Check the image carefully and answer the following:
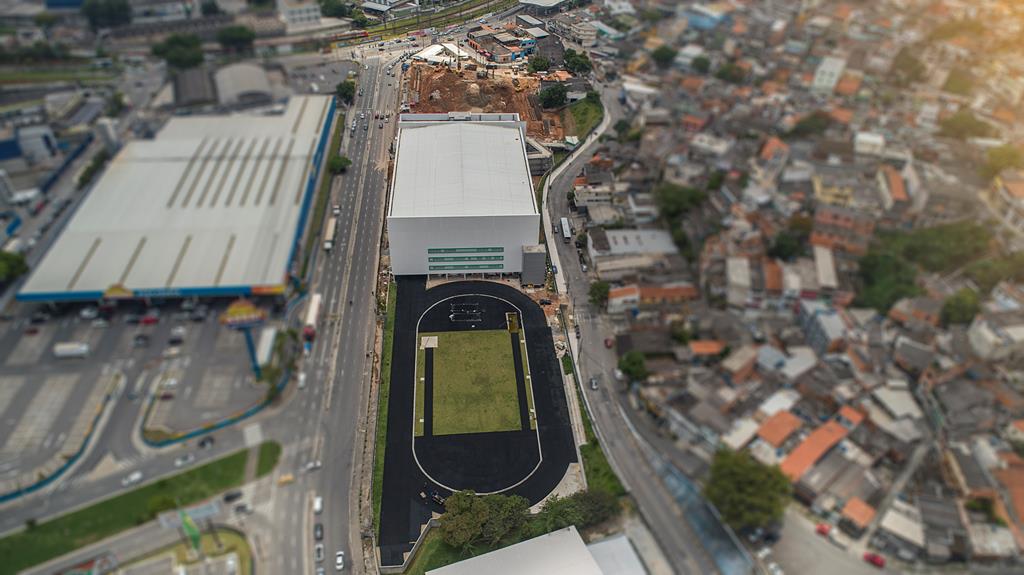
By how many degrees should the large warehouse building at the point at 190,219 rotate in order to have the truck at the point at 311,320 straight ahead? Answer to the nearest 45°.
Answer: approximately 45° to its left

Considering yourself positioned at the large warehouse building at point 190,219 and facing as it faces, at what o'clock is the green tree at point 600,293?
The green tree is roughly at 10 o'clock from the large warehouse building.

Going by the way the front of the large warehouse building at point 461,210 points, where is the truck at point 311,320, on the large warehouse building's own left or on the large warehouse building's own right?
on the large warehouse building's own right

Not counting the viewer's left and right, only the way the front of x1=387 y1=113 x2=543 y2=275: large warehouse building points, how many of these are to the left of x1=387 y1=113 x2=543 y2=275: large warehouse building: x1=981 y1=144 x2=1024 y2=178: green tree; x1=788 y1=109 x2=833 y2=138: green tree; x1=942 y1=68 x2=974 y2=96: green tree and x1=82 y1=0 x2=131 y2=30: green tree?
3

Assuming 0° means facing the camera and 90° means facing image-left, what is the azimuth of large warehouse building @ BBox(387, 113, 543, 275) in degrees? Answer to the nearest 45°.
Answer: approximately 0°

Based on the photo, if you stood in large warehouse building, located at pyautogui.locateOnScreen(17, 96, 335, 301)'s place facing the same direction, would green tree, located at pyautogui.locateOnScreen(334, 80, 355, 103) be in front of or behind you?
behind

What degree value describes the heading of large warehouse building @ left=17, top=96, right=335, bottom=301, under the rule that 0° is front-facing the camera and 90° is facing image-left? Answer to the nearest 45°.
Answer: approximately 0°

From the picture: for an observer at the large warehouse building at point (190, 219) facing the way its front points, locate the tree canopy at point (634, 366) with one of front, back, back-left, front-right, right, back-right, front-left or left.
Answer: front-left

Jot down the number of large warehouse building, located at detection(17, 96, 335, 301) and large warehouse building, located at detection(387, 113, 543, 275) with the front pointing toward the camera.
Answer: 2
